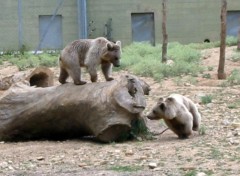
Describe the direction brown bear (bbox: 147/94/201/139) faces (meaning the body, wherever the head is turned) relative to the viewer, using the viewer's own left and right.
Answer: facing the viewer and to the left of the viewer

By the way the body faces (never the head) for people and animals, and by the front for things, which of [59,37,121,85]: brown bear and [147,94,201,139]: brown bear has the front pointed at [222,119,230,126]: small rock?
[59,37,121,85]: brown bear

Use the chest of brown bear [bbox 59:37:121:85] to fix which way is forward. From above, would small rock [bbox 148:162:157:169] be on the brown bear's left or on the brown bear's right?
on the brown bear's right

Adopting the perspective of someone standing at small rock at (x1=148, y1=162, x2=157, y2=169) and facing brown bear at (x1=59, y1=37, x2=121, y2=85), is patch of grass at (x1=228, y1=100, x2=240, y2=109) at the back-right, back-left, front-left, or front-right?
front-right

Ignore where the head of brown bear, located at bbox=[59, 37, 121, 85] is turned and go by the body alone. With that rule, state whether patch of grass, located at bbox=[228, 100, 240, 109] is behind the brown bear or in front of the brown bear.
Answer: in front

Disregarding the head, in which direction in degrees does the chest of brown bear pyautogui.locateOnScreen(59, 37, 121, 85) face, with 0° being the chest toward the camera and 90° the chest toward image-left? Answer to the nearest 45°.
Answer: approximately 270°

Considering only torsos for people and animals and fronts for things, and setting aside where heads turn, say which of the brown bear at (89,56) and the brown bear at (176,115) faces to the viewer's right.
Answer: the brown bear at (89,56)

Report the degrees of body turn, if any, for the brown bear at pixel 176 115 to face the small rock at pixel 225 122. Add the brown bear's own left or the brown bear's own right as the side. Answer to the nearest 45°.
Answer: approximately 180°

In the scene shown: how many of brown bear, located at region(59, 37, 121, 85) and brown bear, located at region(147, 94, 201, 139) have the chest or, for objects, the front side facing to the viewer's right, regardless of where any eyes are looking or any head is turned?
1

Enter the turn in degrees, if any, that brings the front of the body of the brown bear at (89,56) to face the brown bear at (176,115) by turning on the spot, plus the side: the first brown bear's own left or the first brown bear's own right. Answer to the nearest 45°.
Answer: approximately 45° to the first brown bear's own right

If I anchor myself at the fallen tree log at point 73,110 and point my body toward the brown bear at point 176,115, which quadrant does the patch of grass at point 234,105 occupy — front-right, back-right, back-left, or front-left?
front-left

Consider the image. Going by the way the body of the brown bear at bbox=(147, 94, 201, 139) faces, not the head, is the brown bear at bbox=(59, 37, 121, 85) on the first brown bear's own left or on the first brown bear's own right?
on the first brown bear's own right
